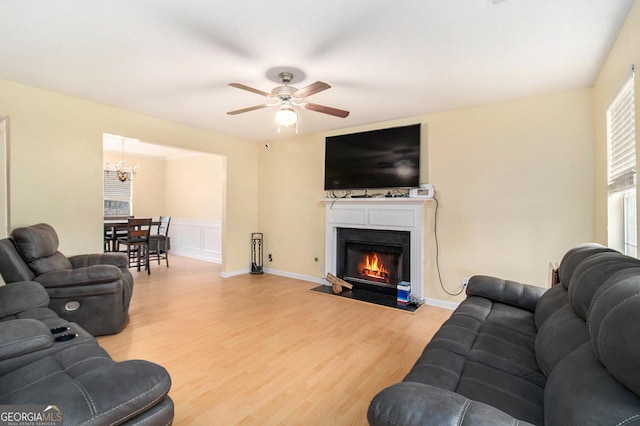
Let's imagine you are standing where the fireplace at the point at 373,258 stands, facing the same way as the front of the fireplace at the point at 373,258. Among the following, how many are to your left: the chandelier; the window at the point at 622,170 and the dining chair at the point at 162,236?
1

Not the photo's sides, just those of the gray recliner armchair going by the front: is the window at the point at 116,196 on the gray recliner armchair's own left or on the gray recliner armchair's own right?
on the gray recliner armchair's own left

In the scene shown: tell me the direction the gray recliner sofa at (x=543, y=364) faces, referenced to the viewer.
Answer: facing to the left of the viewer

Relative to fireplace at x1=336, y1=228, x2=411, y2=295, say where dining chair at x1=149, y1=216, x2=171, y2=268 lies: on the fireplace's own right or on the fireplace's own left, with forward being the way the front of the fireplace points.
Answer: on the fireplace's own right

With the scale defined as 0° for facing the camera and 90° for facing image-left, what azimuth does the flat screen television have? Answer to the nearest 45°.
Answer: approximately 45°

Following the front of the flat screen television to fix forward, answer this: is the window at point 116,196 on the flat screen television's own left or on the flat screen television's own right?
on the flat screen television's own right

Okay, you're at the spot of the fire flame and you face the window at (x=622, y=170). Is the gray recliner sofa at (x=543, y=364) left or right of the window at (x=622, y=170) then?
right

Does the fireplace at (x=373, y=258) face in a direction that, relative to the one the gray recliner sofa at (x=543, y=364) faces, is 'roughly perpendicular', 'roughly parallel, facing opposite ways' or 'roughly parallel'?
roughly perpendicular

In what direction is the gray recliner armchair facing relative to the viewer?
to the viewer's right

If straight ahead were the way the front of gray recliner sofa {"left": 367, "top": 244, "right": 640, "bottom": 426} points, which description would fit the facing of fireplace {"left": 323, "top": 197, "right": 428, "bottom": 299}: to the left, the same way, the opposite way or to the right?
to the left

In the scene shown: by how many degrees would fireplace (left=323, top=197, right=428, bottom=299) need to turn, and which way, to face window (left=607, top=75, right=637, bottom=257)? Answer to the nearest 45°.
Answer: approximately 90° to its left

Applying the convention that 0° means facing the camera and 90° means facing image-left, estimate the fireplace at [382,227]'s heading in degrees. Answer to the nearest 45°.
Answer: approximately 45°

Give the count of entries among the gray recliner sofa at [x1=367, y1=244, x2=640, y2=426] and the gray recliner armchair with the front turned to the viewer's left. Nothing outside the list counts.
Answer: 1

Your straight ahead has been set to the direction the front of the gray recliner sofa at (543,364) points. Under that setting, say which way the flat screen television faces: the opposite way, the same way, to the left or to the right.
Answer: to the left

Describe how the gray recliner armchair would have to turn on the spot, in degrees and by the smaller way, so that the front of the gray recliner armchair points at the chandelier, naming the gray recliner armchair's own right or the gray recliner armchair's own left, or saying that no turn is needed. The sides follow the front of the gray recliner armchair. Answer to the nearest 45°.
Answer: approximately 90° to the gray recliner armchair's own left

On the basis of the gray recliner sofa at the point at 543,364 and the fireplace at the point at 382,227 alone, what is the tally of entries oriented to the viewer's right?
0
